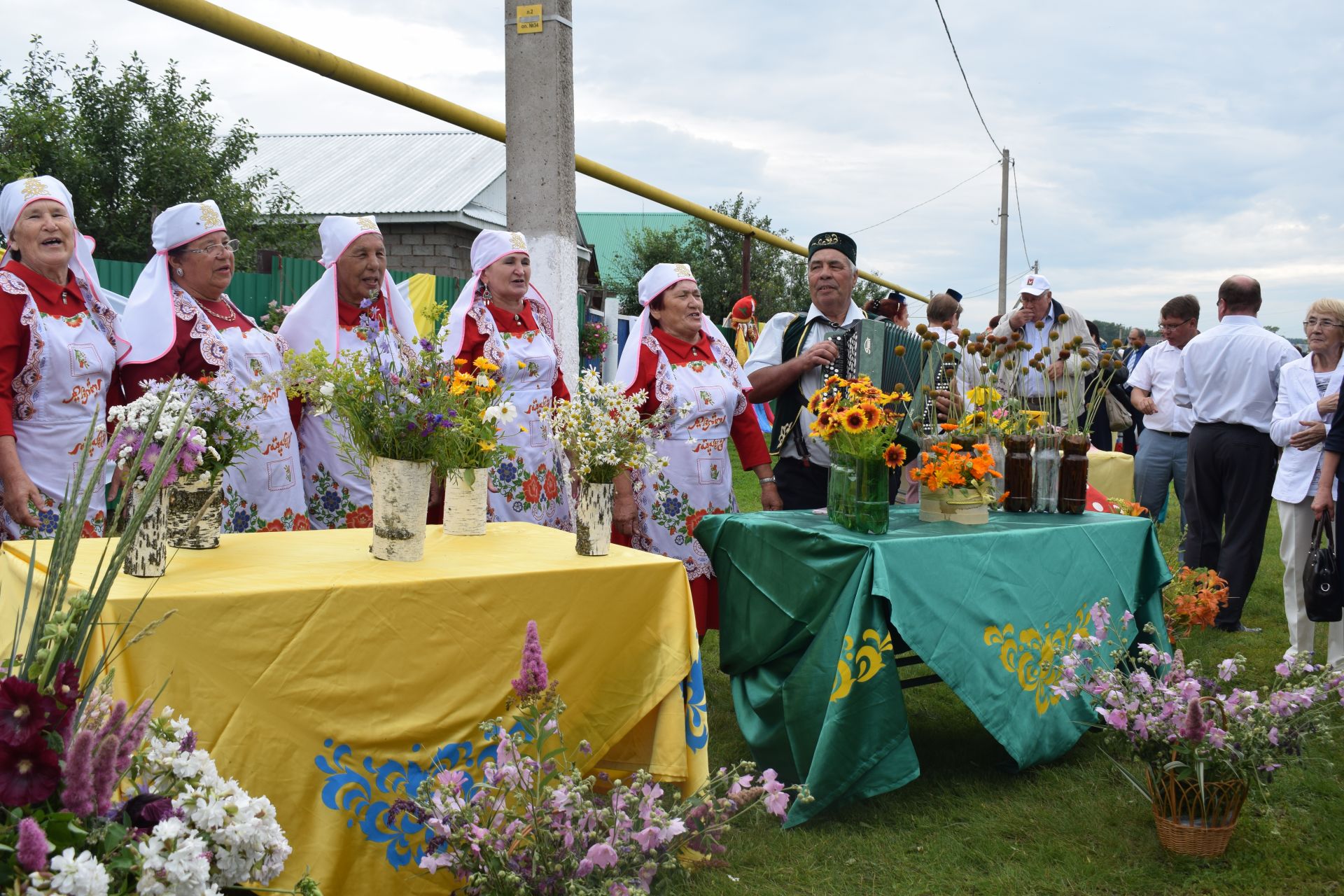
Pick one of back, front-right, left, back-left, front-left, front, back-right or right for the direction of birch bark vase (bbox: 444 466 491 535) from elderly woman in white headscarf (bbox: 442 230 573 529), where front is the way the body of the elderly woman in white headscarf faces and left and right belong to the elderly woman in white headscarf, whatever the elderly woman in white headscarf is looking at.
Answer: front-right

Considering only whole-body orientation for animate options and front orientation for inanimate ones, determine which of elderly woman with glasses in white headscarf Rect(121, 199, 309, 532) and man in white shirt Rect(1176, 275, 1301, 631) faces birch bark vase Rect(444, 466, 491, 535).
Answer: the elderly woman with glasses in white headscarf

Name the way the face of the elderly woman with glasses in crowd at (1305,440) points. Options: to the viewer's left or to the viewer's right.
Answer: to the viewer's left

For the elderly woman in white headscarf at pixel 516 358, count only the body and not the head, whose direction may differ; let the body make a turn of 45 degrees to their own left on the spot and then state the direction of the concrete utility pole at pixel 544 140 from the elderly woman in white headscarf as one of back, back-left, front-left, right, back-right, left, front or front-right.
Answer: left

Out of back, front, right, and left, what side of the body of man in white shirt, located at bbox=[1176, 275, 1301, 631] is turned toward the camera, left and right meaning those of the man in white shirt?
back

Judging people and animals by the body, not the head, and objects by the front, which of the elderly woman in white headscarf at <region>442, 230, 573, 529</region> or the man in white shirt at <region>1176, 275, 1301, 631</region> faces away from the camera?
the man in white shirt

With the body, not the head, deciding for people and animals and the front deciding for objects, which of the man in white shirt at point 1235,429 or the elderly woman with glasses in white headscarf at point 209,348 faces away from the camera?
the man in white shirt

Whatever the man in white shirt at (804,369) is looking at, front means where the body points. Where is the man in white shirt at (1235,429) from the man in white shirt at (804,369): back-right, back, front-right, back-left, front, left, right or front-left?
left

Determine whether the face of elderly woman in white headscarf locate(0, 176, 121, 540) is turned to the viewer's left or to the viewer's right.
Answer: to the viewer's right

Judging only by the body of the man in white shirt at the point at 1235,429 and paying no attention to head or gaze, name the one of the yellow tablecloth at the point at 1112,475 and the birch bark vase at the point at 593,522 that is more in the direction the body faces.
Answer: the yellow tablecloth
